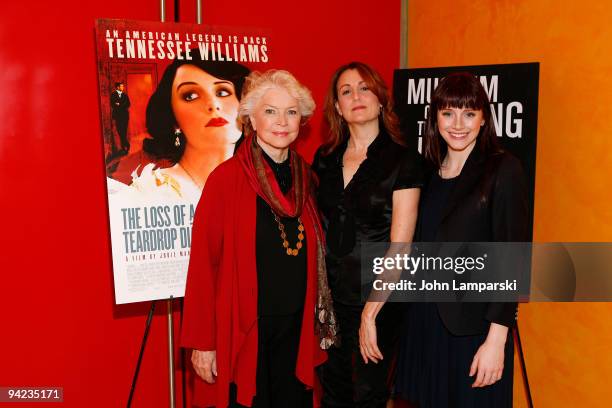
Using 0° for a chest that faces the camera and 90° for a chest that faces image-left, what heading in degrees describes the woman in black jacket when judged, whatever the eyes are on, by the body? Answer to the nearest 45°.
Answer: approximately 45°

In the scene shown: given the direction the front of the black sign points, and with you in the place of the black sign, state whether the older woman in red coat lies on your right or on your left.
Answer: on your right

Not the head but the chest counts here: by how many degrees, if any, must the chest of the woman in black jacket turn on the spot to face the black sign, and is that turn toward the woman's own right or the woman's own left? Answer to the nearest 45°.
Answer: approximately 135° to the woman's own right

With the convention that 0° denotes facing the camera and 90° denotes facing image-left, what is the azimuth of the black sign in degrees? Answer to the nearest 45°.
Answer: approximately 0°

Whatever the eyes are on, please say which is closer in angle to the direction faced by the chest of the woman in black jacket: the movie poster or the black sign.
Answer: the movie poster

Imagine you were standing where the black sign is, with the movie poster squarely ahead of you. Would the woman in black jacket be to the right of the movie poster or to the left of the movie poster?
left

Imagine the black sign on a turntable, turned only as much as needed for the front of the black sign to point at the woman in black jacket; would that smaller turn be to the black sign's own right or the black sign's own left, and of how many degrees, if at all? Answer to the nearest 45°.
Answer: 0° — it already faces them
